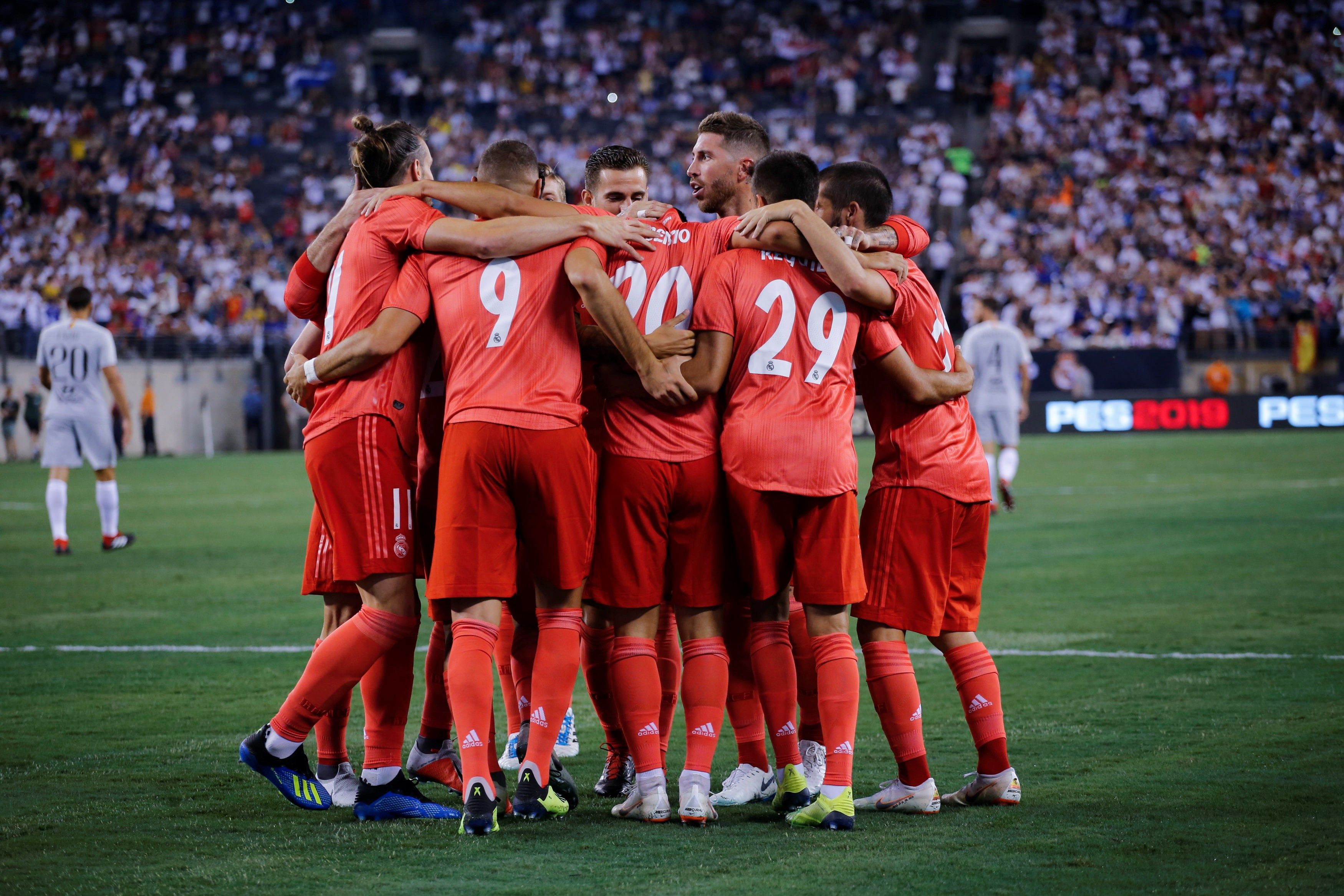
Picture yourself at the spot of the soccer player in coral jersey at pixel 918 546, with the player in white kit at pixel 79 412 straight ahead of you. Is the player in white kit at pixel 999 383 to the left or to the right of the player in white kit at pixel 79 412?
right

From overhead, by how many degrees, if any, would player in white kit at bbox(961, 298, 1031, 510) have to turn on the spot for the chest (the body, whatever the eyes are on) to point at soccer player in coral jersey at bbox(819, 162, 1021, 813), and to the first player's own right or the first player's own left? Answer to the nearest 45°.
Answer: approximately 180°

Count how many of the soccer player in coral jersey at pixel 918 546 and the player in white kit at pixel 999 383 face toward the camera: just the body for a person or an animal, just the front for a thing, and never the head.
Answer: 0

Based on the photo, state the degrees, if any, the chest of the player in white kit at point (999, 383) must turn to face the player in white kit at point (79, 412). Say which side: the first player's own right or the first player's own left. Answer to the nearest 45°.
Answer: approximately 135° to the first player's own left

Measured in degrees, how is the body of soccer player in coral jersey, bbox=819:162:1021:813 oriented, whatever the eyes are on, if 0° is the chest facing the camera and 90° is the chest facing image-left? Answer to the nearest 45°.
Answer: approximately 135°

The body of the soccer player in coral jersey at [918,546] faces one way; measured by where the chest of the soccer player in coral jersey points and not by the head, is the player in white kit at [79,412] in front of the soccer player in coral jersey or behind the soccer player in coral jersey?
in front

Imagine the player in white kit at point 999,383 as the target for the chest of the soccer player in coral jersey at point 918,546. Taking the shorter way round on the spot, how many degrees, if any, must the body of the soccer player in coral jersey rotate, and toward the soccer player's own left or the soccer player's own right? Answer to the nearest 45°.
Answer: approximately 45° to the soccer player's own right

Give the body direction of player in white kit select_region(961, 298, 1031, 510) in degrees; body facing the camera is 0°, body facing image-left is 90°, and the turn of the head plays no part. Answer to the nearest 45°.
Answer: approximately 180°

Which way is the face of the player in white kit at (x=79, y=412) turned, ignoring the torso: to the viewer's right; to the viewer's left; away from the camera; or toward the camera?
away from the camera
